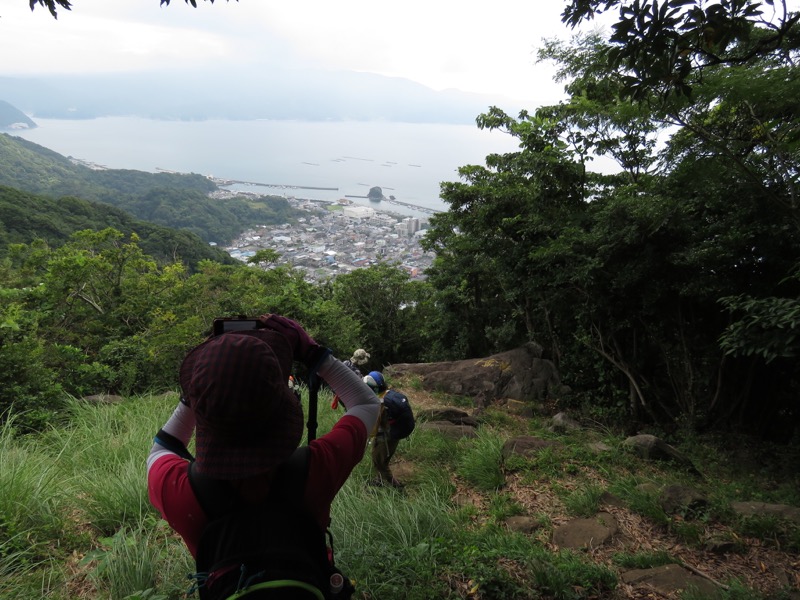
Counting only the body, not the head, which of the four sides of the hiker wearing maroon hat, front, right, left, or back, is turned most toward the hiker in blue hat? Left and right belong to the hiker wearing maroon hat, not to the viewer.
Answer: front

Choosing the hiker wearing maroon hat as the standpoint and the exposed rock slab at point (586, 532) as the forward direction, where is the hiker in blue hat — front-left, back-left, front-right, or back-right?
front-left

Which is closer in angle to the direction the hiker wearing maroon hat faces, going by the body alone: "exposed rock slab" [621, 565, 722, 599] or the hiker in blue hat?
the hiker in blue hat

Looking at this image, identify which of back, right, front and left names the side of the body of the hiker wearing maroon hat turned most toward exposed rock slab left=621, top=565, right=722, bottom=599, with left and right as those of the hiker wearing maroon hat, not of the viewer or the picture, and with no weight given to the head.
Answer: right

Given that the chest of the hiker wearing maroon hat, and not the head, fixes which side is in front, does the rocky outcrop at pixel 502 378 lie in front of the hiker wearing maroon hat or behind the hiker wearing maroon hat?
in front

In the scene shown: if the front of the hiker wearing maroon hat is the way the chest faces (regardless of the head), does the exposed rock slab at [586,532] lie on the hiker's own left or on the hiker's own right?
on the hiker's own right

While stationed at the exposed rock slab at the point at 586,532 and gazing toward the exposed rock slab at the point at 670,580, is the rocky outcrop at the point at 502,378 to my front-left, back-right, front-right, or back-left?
back-left

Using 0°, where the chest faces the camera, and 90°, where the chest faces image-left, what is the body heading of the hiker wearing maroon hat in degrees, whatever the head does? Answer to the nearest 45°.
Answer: approximately 180°

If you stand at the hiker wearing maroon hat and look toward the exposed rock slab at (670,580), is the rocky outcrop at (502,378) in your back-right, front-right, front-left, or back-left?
front-left

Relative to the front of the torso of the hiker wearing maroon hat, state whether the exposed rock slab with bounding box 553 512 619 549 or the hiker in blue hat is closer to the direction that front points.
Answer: the hiker in blue hat

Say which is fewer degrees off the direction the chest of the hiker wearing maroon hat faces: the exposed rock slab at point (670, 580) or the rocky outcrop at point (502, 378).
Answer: the rocky outcrop
